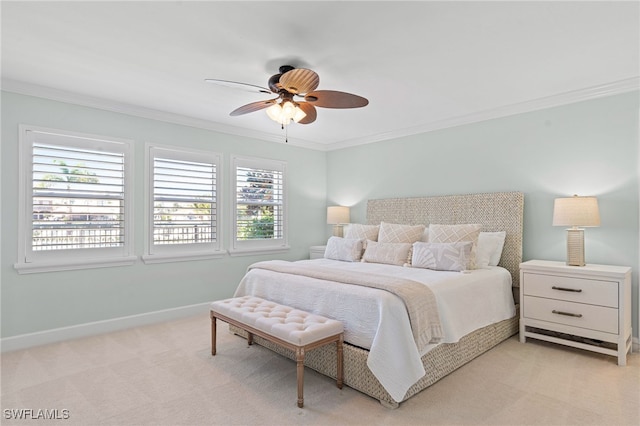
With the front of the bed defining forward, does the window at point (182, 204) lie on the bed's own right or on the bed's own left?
on the bed's own right

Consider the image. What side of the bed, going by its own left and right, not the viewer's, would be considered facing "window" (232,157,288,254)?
right

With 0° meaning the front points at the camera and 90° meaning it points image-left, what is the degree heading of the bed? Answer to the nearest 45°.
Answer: approximately 45°

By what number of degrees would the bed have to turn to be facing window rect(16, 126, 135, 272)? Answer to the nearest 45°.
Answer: approximately 45° to its right

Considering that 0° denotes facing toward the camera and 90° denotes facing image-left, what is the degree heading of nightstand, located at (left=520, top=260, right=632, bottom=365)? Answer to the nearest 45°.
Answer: approximately 45°

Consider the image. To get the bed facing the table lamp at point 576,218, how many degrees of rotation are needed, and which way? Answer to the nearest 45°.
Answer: approximately 180°

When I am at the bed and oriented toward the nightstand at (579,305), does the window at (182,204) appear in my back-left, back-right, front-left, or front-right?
back-left

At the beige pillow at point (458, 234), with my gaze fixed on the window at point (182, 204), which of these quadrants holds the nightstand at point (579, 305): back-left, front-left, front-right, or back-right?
back-left
